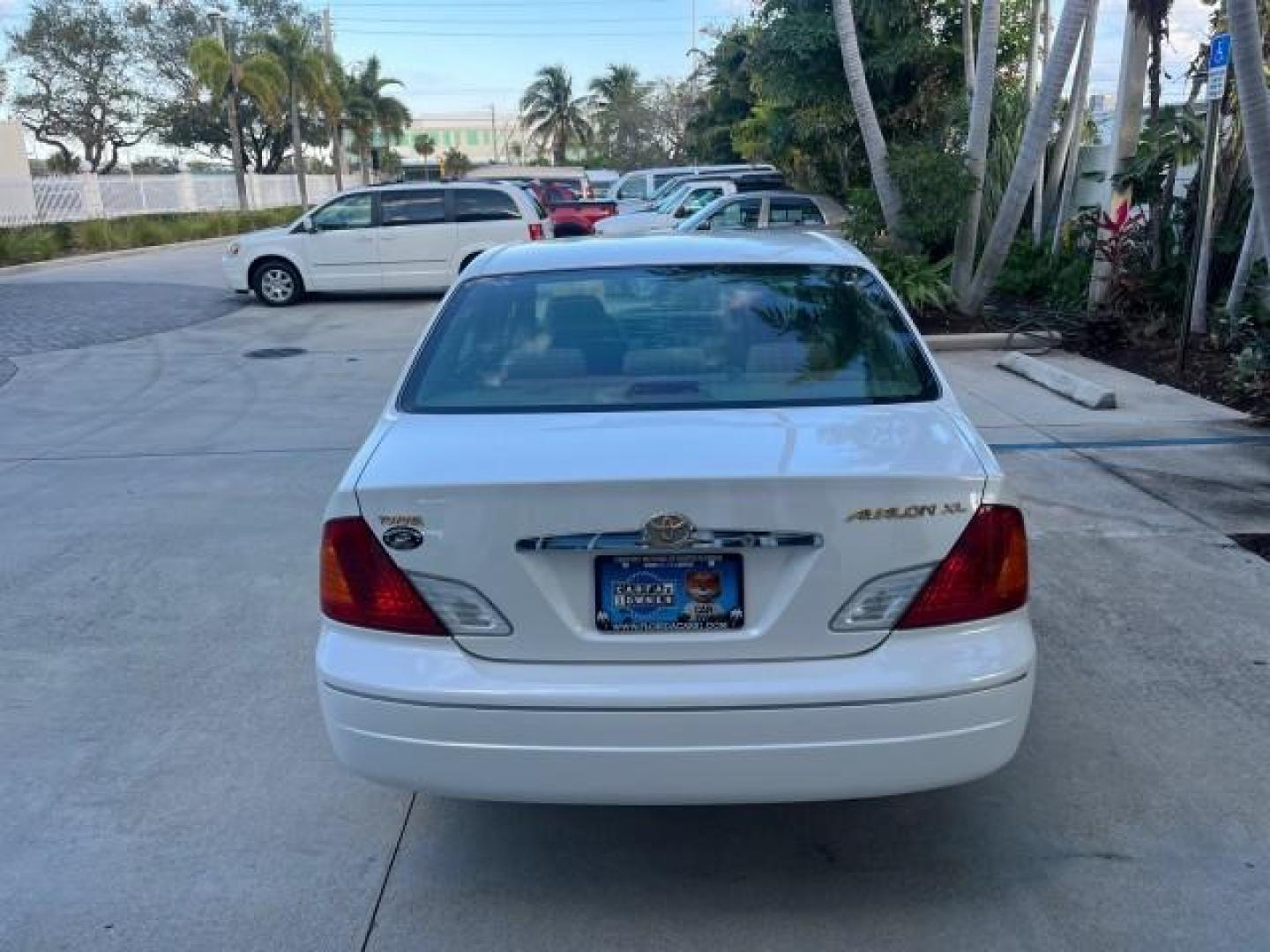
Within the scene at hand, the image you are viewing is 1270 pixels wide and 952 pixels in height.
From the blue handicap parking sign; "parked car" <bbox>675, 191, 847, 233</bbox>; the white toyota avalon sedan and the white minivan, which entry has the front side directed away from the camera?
the white toyota avalon sedan

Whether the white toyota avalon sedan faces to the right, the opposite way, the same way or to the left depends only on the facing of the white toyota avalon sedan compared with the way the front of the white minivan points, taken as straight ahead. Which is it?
to the right

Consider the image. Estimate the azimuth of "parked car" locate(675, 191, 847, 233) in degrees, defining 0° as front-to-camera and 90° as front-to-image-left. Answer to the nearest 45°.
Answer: approximately 90°

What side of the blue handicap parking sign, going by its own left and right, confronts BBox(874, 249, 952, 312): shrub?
right

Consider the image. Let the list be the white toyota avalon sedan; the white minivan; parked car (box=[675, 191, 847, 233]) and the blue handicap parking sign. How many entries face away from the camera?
1

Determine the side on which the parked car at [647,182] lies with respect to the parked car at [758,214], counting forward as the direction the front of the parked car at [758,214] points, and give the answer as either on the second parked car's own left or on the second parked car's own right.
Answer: on the second parked car's own right

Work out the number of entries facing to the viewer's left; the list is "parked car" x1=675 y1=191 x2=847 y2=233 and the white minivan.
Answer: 2

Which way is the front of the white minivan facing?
to the viewer's left

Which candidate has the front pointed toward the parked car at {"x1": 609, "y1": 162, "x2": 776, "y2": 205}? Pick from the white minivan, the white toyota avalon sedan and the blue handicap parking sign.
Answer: the white toyota avalon sedan

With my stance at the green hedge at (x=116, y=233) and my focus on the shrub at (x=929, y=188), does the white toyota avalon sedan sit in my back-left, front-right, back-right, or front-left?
front-right

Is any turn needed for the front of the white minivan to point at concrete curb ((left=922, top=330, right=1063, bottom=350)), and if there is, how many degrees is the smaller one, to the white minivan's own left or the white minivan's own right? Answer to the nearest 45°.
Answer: approximately 135° to the white minivan's own left

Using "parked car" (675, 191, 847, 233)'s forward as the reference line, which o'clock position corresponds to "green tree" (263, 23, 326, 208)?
The green tree is roughly at 2 o'clock from the parked car.

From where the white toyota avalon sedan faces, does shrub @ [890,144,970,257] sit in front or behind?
in front

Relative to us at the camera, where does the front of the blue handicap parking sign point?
facing the viewer and to the left of the viewer

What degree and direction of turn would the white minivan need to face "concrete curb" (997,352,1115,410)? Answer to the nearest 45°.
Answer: approximately 135° to its left

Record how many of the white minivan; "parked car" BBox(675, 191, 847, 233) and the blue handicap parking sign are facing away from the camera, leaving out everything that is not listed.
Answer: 0

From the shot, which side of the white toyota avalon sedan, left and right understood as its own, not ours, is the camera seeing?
back
